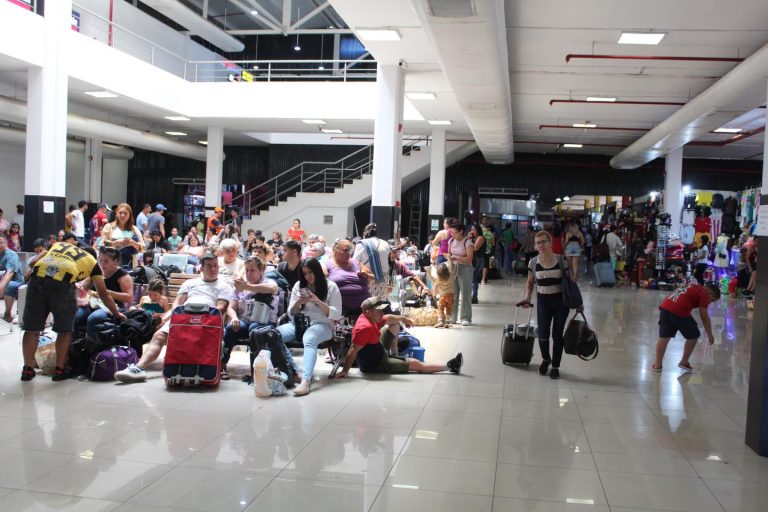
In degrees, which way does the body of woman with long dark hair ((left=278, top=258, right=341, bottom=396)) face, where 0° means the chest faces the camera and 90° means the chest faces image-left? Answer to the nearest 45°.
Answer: approximately 45°

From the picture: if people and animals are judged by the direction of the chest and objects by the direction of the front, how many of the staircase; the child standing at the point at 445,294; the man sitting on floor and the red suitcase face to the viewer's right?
1

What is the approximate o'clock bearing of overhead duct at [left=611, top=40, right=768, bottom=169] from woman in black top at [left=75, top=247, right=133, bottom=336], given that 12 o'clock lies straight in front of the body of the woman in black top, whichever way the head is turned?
The overhead duct is roughly at 7 o'clock from the woman in black top.

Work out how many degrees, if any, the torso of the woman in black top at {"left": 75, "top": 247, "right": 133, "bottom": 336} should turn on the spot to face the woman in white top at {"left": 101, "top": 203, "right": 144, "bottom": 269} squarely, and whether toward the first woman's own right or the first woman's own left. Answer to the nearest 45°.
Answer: approximately 135° to the first woman's own right

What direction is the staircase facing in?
to the viewer's left

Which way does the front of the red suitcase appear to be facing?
toward the camera

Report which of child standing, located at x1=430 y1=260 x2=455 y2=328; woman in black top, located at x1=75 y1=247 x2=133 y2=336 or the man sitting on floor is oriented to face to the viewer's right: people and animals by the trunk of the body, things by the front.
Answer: the man sitting on floor

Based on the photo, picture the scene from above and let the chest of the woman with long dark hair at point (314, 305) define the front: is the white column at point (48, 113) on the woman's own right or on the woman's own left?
on the woman's own right

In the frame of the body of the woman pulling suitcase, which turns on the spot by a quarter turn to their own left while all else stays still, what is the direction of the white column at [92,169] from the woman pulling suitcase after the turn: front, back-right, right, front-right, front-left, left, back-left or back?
back-left

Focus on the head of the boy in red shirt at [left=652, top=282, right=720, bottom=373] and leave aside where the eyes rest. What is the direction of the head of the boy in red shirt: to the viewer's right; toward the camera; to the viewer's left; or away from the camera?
to the viewer's right

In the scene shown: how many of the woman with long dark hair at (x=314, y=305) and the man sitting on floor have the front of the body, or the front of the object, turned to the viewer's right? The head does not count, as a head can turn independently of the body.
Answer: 1

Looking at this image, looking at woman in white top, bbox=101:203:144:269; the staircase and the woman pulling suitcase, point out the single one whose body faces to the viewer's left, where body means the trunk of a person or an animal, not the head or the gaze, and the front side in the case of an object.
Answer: the staircase

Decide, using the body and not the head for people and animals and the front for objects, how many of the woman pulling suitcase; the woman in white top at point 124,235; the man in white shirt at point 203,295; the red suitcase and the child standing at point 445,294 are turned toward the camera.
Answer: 4

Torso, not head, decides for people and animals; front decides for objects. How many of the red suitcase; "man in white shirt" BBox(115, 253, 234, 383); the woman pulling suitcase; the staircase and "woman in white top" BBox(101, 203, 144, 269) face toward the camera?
4
